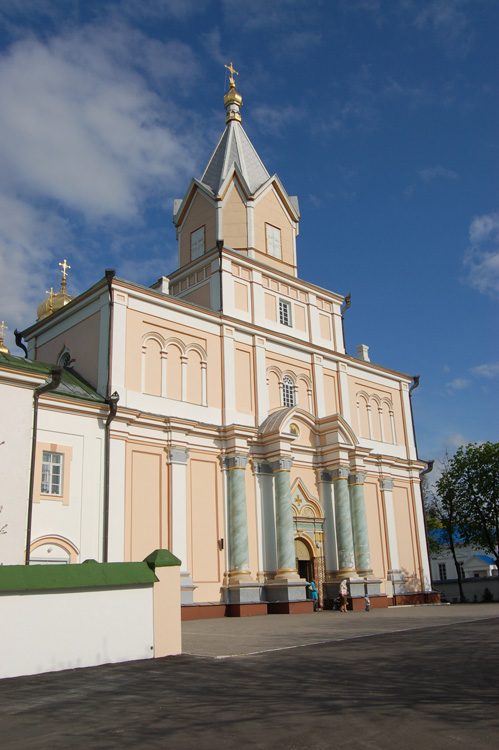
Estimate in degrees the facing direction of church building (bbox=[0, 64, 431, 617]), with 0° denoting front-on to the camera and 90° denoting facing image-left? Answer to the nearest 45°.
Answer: approximately 315°

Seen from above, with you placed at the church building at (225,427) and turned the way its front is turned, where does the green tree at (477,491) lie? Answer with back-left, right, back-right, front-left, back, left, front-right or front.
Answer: left

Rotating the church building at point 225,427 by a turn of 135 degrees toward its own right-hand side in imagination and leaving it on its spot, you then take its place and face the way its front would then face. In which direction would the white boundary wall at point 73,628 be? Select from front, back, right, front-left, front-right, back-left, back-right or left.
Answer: left

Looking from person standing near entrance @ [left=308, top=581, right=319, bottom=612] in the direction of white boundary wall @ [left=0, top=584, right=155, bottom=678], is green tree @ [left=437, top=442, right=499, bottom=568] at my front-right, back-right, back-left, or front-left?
back-left
